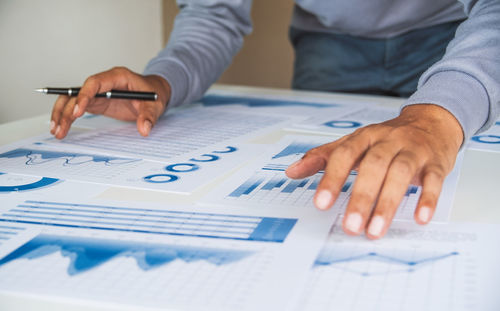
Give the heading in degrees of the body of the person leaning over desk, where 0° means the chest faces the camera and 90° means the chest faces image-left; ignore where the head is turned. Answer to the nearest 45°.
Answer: approximately 45°

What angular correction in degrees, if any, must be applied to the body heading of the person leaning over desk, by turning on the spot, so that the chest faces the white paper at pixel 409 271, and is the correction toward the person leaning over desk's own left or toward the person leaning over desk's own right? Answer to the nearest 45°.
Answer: approximately 45° to the person leaning over desk's own left

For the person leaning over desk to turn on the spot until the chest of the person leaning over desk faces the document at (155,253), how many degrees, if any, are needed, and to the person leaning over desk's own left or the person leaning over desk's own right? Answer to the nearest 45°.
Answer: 0° — they already face it
